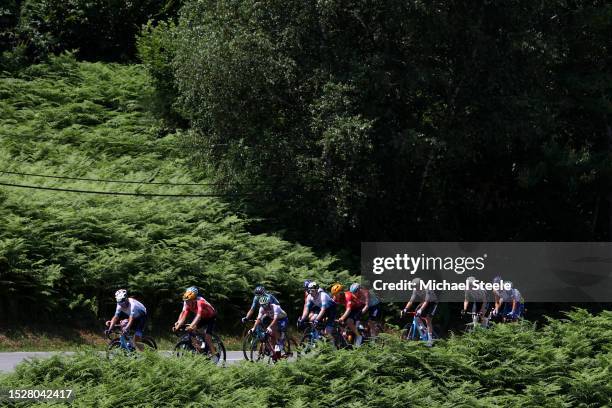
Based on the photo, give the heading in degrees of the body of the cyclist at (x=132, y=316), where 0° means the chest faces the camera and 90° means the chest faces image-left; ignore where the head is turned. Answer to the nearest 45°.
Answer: approximately 45°

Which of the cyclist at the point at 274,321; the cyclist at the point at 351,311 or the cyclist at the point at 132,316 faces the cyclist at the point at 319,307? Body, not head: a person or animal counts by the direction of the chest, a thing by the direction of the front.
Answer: the cyclist at the point at 351,311

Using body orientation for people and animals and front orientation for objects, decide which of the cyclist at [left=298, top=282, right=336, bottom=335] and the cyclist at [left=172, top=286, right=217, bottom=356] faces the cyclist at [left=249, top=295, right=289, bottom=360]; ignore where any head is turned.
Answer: the cyclist at [left=298, top=282, right=336, bottom=335]

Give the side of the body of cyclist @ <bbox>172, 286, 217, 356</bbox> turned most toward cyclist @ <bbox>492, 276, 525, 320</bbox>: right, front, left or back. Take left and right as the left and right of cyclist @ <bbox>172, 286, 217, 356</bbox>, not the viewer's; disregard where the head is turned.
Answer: back

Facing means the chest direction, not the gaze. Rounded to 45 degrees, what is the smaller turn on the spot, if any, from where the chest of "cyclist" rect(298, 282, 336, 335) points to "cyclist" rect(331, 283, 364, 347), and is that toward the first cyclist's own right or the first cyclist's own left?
approximately 180°

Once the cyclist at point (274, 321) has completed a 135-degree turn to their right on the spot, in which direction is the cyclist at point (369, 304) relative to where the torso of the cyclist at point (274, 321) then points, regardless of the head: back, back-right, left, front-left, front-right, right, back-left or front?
front-right

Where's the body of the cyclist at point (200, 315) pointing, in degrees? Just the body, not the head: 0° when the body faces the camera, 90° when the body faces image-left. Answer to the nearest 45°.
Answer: approximately 45°

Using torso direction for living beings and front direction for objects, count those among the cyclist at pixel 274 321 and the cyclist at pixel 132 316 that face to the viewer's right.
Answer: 0

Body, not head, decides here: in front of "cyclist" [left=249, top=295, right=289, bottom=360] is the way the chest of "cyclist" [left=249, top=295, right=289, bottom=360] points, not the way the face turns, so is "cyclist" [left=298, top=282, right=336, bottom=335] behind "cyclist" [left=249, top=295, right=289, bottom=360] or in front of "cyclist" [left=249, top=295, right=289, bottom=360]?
behind

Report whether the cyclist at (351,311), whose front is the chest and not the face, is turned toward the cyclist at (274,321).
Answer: yes

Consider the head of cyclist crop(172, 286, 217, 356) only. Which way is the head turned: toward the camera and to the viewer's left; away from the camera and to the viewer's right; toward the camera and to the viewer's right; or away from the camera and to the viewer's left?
toward the camera and to the viewer's left

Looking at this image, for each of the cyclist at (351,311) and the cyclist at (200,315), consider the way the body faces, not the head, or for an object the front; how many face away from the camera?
0

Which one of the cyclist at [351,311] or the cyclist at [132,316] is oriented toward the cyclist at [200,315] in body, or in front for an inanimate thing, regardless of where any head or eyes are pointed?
the cyclist at [351,311]

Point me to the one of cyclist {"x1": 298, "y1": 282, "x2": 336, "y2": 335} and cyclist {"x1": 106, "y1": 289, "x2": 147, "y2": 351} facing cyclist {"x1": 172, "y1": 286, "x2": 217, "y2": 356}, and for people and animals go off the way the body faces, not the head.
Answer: cyclist {"x1": 298, "y1": 282, "x2": 336, "y2": 335}

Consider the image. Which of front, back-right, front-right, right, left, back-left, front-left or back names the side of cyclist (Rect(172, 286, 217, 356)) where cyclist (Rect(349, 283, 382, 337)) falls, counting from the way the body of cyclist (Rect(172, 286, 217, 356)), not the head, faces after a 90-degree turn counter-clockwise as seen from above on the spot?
left
